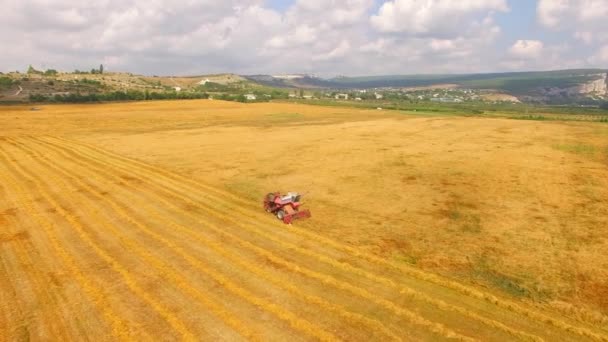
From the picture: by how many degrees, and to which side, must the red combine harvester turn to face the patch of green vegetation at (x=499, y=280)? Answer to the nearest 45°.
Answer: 0° — it already faces it
